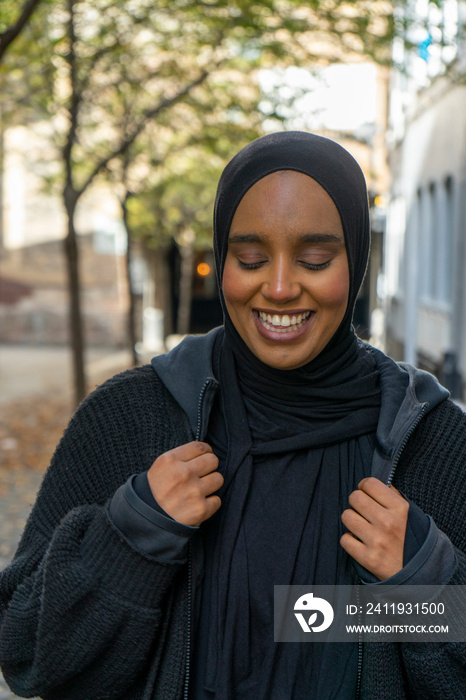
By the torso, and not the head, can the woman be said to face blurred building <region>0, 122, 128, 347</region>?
no

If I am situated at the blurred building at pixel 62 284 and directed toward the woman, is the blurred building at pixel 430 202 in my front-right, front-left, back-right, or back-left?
front-left

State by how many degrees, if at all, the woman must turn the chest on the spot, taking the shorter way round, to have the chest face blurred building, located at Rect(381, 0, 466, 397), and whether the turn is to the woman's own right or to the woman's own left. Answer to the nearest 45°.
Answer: approximately 180°

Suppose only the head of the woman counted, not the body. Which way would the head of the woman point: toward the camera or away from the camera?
toward the camera

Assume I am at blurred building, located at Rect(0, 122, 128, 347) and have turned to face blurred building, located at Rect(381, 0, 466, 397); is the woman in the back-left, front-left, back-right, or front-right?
front-right

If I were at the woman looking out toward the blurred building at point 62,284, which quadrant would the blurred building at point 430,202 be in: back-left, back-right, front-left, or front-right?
front-right

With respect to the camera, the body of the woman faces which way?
toward the camera
